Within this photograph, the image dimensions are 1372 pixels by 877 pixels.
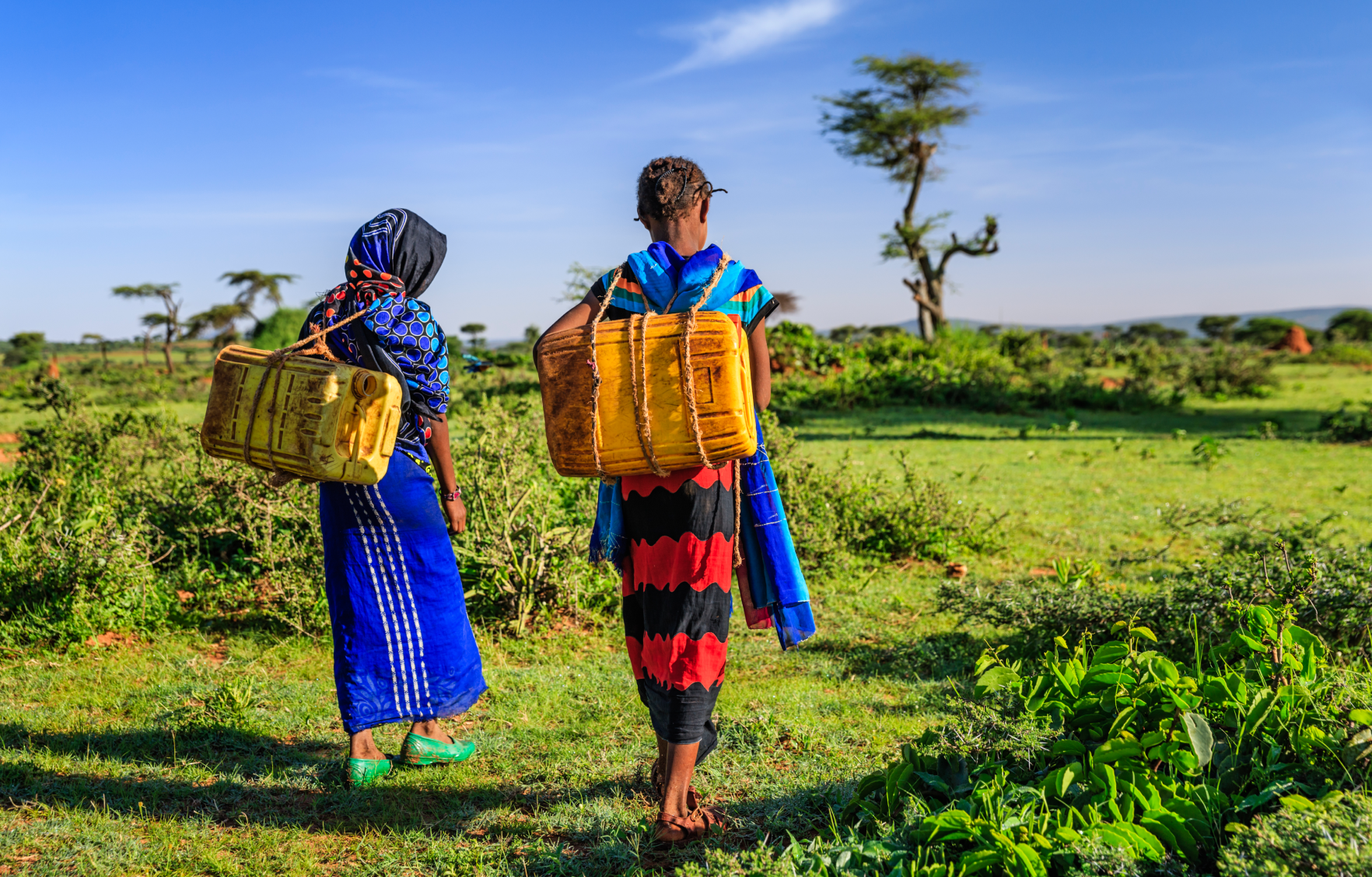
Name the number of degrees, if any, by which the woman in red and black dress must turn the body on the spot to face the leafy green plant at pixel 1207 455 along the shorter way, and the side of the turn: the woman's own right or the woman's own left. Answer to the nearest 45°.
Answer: approximately 45° to the woman's own right

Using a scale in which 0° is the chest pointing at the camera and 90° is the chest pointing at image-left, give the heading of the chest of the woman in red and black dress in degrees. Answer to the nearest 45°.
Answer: approximately 180°

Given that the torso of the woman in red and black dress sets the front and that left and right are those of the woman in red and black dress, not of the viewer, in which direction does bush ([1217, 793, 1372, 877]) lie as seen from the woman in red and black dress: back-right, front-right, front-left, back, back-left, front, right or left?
back-right

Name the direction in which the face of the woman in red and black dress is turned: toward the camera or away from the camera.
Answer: away from the camera

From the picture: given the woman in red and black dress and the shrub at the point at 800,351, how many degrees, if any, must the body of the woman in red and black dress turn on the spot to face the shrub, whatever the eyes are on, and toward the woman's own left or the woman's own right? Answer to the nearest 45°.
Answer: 0° — they already face it

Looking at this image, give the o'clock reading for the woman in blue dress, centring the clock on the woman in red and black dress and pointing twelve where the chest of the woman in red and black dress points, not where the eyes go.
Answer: The woman in blue dress is roughly at 10 o'clock from the woman in red and black dress.

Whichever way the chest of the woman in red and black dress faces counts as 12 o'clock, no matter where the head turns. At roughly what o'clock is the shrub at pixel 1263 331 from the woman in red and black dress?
The shrub is roughly at 1 o'clock from the woman in red and black dress.

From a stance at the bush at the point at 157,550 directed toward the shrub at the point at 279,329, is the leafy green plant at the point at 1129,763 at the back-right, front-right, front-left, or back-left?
back-right

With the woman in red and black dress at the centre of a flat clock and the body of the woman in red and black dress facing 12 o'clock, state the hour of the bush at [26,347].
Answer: The bush is roughly at 11 o'clock from the woman in red and black dress.

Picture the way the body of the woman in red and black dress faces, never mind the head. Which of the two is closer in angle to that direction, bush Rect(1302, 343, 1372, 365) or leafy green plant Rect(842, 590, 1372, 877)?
the bush

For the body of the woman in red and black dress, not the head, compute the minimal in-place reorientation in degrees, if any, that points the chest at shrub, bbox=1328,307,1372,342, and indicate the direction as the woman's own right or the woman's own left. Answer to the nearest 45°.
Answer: approximately 45° to the woman's own right
